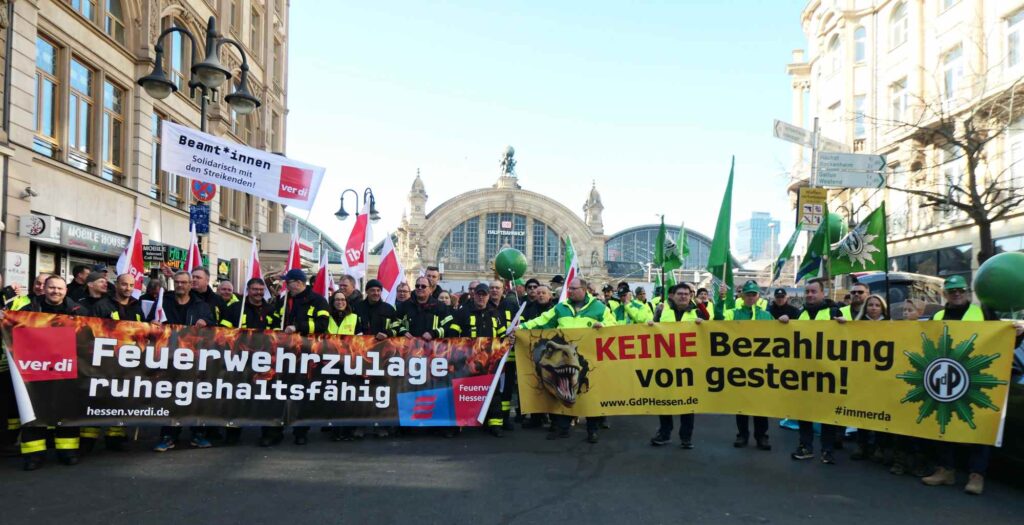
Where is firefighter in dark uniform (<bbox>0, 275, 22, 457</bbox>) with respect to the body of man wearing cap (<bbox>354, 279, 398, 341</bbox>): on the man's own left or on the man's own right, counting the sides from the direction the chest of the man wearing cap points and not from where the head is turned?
on the man's own right

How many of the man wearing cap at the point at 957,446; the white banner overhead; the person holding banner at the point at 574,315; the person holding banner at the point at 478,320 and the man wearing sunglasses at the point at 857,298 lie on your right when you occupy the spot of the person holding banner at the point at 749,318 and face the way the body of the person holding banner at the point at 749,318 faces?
3

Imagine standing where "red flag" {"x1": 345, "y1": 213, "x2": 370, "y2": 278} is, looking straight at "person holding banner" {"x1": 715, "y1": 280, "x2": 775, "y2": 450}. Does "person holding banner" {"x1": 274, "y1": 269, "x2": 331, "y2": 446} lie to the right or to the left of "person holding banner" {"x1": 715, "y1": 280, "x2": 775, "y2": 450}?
right

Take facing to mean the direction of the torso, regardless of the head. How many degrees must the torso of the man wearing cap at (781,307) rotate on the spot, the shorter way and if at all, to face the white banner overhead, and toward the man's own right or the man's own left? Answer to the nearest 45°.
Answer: approximately 90° to the man's own right

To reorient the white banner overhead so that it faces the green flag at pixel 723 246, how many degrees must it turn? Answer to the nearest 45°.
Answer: approximately 45° to its left

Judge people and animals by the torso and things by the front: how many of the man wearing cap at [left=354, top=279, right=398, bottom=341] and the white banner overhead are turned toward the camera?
2

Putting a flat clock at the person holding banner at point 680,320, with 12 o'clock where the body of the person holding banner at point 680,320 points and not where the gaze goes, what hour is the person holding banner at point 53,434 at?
the person holding banner at point 53,434 is roughly at 2 o'clock from the person holding banner at point 680,320.

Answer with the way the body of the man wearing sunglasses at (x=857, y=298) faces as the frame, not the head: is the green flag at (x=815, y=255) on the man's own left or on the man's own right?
on the man's own right
